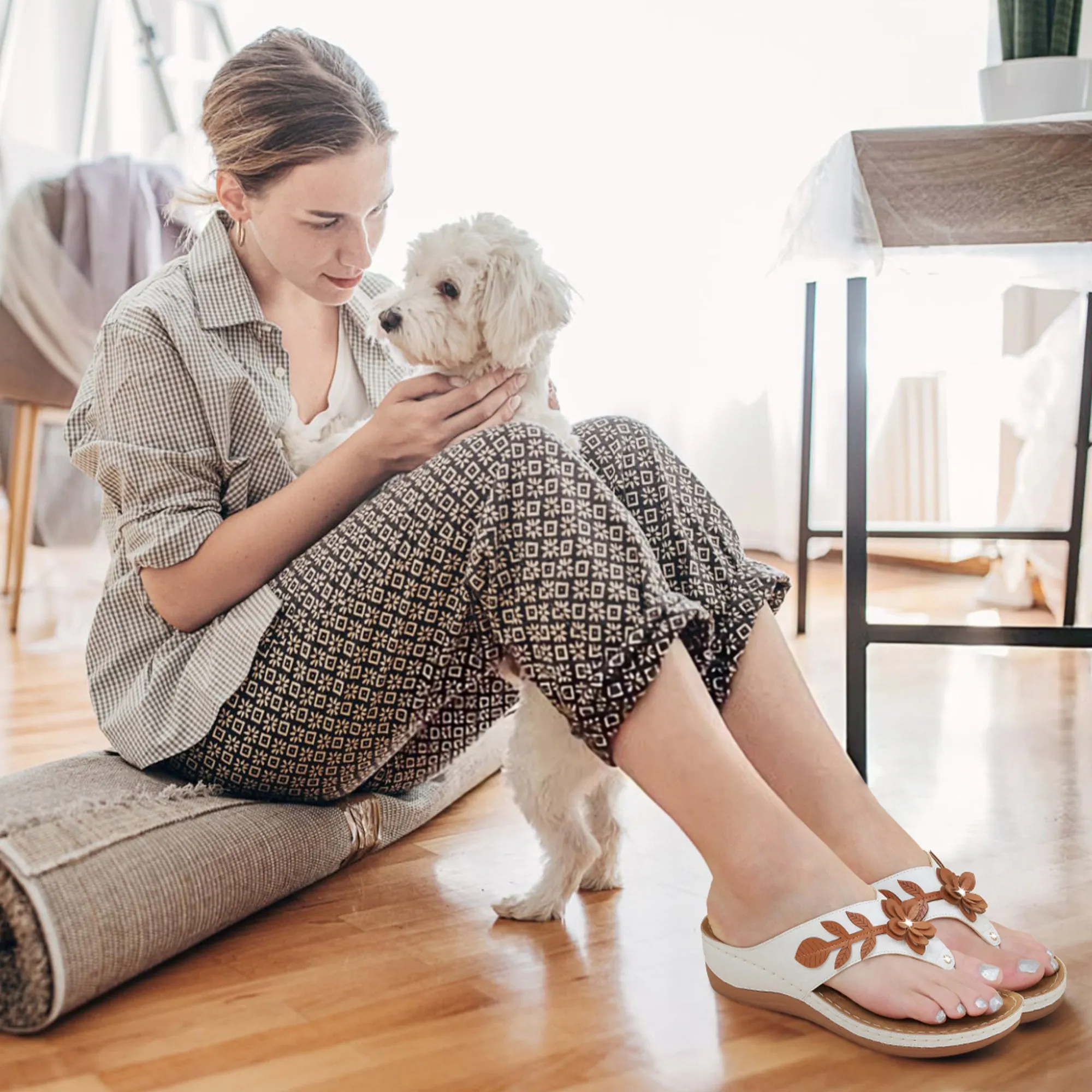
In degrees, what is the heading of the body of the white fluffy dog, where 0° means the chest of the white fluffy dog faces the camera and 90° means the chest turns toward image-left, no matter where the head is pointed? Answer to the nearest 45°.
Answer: approximately 90°

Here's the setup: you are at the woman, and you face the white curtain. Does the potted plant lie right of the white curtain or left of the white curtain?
right

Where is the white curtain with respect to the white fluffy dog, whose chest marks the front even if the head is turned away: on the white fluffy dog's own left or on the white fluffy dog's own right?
on the white fluffy dog's own right
